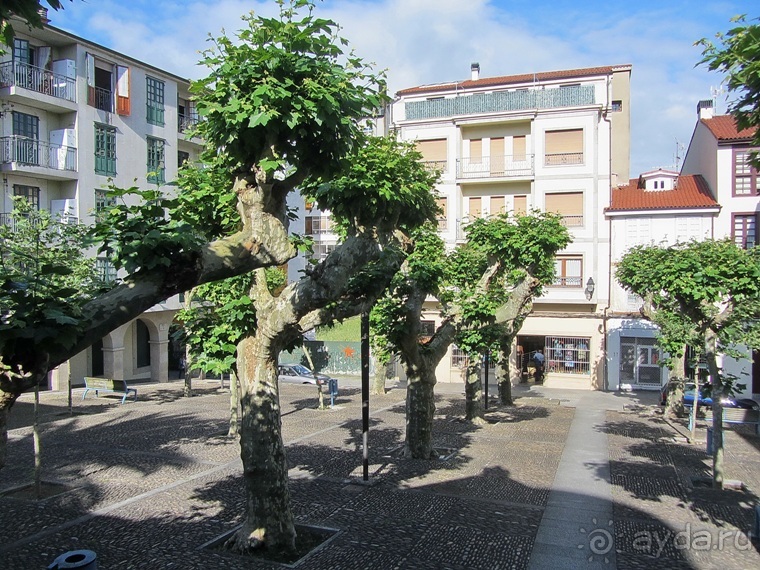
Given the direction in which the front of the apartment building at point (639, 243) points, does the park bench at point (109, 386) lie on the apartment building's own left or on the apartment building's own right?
on the apartment building's own right

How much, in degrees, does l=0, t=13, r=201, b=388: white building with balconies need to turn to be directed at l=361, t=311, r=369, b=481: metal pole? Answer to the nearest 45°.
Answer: approximately 45° to its right

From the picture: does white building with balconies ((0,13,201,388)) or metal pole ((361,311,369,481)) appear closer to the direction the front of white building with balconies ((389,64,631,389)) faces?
the metal pole

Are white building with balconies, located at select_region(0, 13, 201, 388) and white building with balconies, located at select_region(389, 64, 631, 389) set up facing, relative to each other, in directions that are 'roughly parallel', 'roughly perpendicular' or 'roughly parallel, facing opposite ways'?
roughly perpendicular

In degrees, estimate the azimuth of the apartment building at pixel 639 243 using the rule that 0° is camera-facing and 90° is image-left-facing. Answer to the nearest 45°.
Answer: approximately 0°

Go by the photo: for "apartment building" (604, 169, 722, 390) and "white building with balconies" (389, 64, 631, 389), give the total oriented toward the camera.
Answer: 2

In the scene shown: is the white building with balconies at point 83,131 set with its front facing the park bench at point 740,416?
yes

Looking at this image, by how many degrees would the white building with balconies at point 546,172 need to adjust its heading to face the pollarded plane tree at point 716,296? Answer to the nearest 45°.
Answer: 0° — it already faces it

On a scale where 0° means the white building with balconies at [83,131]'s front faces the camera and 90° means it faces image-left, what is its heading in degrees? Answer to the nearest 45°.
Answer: approximately 315°

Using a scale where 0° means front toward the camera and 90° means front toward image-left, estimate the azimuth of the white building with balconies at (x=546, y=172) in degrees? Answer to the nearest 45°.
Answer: approximately 0°
